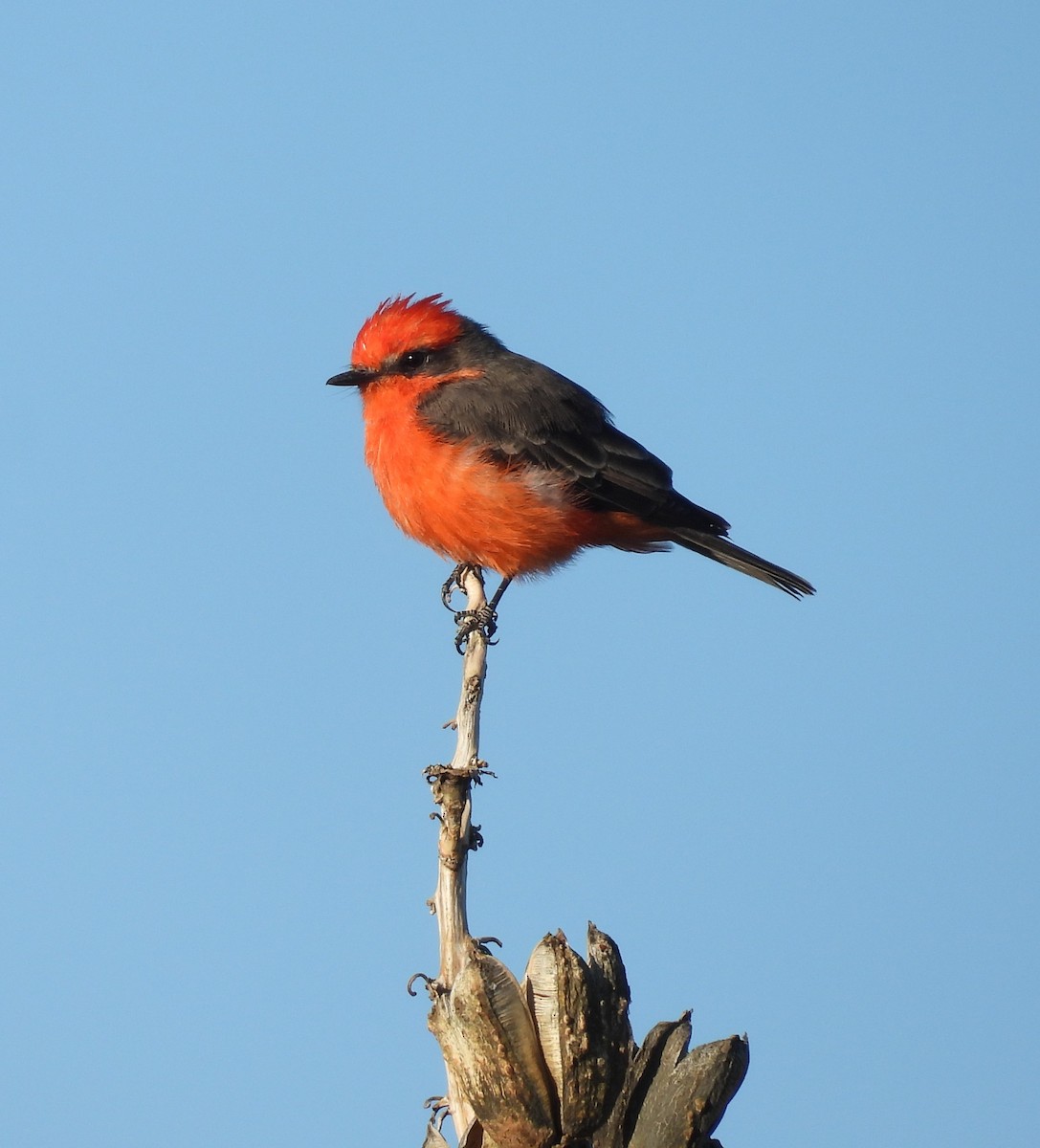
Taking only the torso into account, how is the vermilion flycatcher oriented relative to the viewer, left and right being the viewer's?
facing to the left of the viewer
